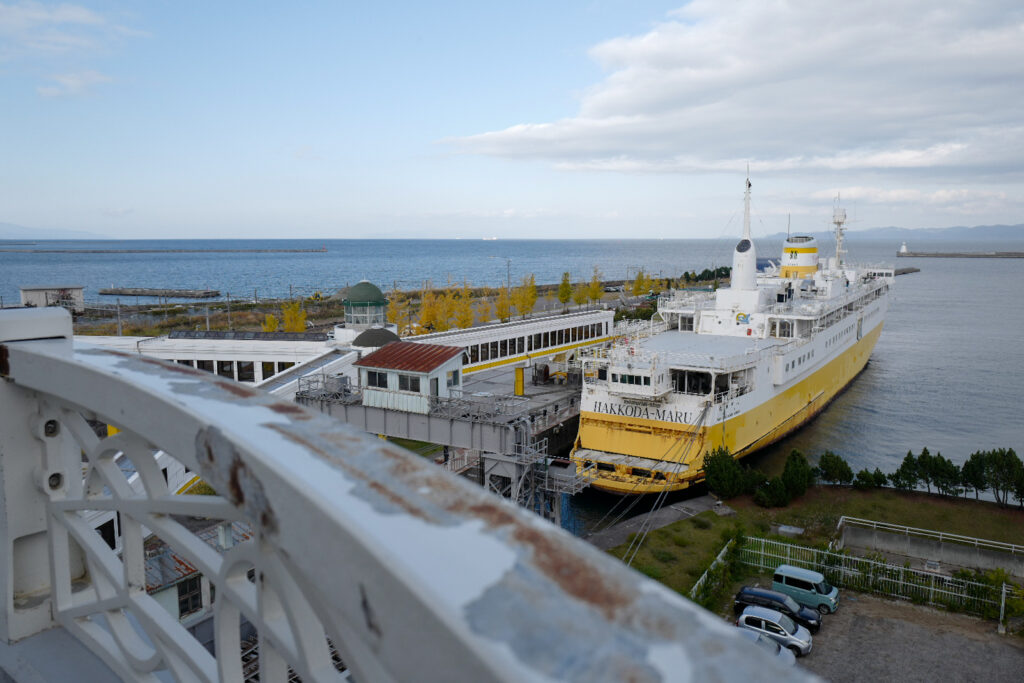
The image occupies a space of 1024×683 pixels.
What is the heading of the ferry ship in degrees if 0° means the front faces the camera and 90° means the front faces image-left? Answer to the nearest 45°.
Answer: approximately 225°

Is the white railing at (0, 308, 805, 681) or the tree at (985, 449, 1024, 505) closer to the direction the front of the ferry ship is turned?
the tree

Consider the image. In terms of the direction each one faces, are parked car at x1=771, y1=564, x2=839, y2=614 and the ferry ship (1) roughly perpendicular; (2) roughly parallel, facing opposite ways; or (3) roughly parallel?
roughly perpendicular

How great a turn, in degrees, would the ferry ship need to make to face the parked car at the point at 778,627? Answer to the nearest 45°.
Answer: approximately 135° to its right

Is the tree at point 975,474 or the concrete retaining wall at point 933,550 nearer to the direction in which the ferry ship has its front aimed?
the tree
